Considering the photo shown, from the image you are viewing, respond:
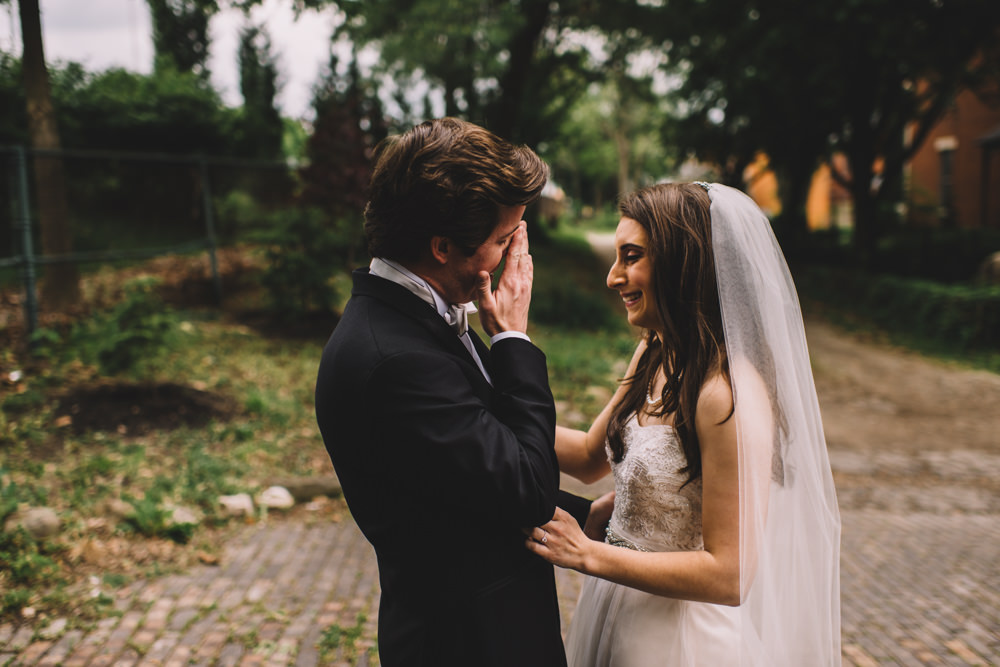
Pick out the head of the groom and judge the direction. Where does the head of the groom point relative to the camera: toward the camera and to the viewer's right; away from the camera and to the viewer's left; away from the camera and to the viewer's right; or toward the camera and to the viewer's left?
away from the camera and to the viewer's right

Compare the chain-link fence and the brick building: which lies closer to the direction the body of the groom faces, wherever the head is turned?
the brick building

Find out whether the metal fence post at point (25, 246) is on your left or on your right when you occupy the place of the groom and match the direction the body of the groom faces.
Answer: on your left

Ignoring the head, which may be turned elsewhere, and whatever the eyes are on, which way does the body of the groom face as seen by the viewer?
to the viewer's right

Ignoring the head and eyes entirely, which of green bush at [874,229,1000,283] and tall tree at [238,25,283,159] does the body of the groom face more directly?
the green bush

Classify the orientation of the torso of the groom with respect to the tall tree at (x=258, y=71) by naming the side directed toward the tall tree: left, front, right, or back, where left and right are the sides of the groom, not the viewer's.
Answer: left

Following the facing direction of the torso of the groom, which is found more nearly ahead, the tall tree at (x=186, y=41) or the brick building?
the brick building

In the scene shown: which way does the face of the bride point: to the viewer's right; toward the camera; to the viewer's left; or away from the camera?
to the viewer's left

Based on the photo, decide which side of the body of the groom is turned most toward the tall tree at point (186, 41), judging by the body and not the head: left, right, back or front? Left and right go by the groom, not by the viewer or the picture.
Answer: left

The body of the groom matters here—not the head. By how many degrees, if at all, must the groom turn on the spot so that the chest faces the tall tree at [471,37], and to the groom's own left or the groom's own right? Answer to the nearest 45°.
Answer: approximately 90° to the groom's own left

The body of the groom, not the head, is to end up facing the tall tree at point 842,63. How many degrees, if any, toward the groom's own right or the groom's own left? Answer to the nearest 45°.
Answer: approximately 45° to the groom's own left
